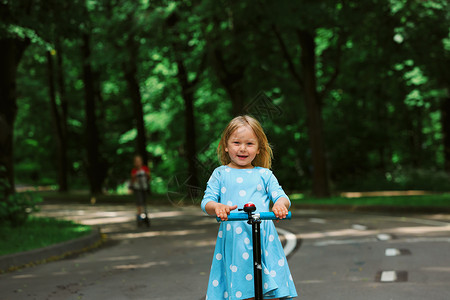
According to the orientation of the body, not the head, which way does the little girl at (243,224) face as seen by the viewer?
toward the camera

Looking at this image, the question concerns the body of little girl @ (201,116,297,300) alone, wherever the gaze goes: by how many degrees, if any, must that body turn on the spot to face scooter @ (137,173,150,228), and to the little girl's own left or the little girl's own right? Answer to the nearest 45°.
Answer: approximately 180°

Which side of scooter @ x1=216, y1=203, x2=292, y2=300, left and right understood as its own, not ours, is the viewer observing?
front

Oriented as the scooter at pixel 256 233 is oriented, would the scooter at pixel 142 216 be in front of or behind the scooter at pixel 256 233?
behind

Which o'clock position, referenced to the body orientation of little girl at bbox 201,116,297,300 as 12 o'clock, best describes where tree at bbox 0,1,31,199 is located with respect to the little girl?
The tree is roughly at 5 o'clock from the little girl.

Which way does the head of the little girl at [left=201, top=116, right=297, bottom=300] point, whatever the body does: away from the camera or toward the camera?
toward the camera
